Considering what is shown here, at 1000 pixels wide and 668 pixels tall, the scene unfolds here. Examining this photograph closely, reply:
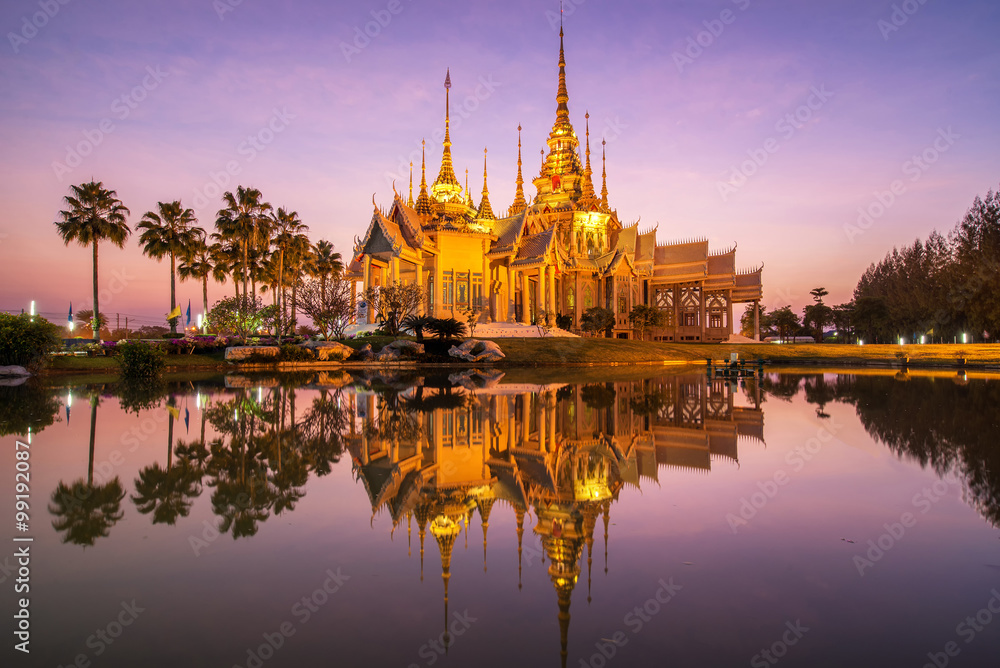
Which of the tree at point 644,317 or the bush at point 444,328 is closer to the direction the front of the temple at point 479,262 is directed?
the bush

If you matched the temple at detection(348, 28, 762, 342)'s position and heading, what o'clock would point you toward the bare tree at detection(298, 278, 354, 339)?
The bare tree is roughly at 12 o'clock from the temple.

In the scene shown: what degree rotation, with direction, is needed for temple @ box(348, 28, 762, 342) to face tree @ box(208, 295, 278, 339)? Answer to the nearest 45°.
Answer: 0° — it already faces it

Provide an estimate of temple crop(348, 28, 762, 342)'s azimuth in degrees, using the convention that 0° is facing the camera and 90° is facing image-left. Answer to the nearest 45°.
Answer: approximately 45°

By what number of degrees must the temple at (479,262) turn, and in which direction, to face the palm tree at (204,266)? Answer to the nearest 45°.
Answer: approximately 45° to its right

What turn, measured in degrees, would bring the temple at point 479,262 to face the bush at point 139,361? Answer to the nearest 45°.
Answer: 0° — it already faces it

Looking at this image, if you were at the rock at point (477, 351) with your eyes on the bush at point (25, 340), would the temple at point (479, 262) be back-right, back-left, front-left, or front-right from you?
back-right

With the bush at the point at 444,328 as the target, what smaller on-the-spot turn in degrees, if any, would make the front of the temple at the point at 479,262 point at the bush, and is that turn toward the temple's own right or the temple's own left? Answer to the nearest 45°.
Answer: approximately 45° to the temple's own left

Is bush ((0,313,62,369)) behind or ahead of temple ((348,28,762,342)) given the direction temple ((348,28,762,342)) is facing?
ahead

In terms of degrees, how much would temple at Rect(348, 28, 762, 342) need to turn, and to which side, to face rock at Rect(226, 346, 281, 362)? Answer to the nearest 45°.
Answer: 0° — it already faces it

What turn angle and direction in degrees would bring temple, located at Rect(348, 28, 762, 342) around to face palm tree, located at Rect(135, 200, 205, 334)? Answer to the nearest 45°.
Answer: approximately 45° to its right

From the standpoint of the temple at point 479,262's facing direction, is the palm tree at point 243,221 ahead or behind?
ahead
